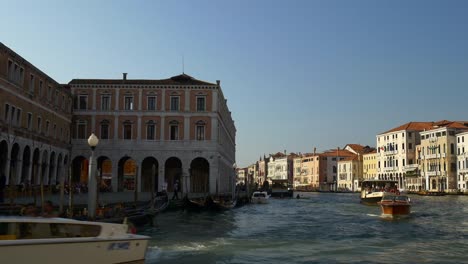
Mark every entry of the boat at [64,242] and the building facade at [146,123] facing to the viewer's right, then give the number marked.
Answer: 1

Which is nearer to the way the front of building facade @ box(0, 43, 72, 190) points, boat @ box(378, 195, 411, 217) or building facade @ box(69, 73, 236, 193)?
the boat

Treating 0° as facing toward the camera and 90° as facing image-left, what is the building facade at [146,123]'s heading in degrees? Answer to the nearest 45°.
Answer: approximately 0°

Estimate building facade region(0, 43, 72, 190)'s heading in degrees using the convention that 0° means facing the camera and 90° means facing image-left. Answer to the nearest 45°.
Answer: approximately 315°

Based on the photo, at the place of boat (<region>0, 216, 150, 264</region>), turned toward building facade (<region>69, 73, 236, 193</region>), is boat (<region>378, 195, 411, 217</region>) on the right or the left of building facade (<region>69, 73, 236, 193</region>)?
right

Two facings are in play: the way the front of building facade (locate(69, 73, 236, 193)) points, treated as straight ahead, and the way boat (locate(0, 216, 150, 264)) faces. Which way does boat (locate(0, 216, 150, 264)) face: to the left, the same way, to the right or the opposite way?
to the left

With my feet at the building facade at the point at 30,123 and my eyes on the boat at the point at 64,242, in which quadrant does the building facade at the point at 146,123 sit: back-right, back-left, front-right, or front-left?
back-left

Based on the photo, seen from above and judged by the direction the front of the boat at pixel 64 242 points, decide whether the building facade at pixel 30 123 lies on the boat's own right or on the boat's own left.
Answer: on the boat's own left

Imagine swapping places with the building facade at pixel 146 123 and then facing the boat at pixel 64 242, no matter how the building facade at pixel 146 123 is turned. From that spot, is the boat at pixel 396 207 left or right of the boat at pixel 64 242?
left

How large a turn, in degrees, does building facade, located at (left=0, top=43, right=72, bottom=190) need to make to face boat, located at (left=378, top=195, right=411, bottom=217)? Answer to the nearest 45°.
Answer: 0° — it already faces it
